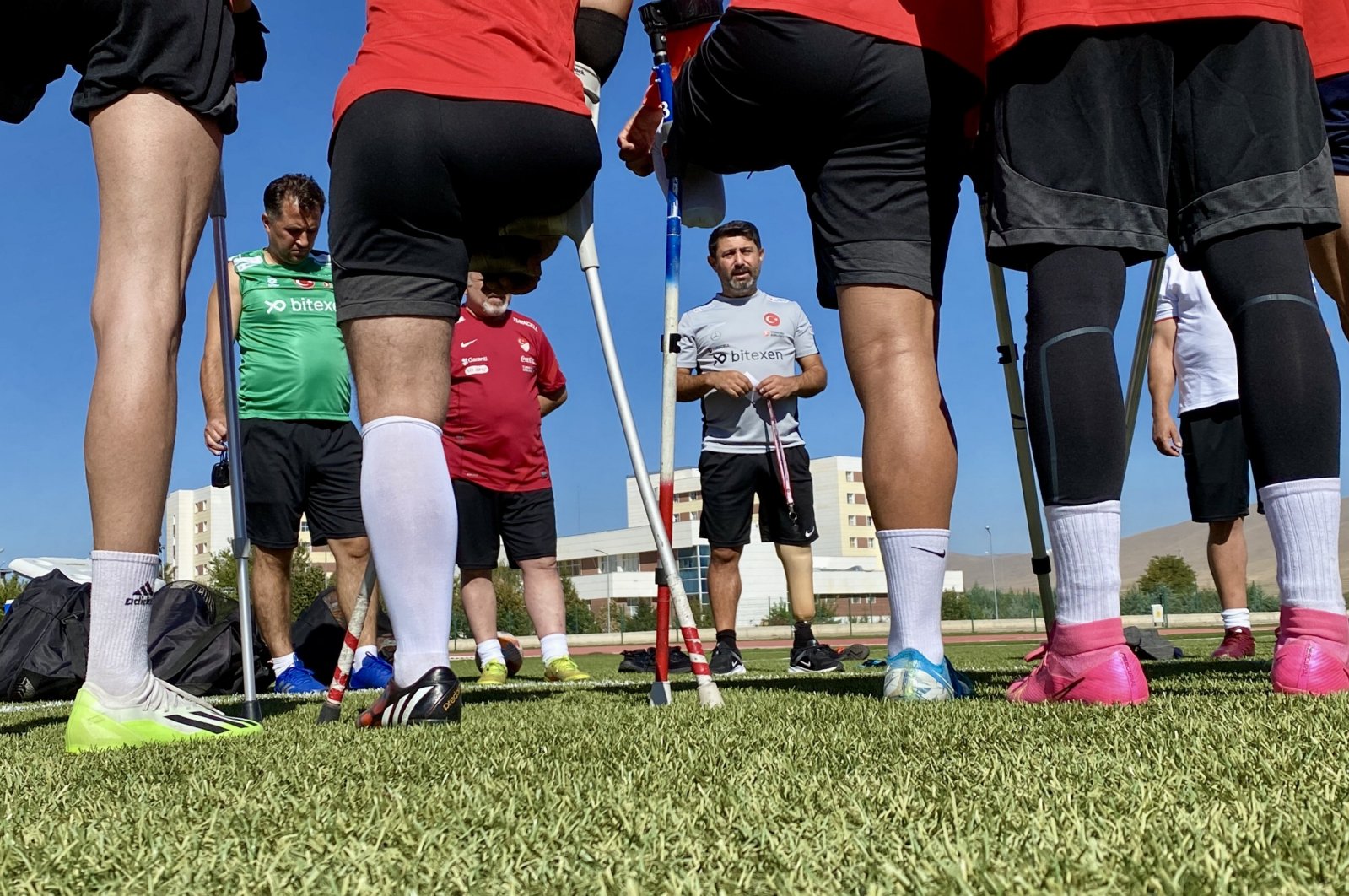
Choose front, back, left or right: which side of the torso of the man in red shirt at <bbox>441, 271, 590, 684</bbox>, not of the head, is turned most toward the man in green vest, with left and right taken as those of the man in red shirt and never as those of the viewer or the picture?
right

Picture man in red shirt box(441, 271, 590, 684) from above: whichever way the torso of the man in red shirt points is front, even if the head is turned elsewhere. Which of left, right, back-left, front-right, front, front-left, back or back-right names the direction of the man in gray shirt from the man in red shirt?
left

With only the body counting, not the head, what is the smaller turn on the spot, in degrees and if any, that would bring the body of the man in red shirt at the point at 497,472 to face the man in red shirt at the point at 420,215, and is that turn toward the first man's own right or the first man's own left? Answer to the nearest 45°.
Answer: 0° — they already face them

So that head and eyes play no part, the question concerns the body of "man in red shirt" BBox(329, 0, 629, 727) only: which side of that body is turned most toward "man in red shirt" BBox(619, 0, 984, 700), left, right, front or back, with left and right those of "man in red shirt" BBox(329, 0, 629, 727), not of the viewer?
right

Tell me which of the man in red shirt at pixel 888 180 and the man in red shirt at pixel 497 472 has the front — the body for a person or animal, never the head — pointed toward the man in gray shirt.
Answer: the man in red shirt at pixel 888 180

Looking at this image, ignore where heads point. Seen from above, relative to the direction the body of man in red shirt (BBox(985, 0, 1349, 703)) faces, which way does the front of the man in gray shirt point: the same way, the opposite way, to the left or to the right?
the opposite way

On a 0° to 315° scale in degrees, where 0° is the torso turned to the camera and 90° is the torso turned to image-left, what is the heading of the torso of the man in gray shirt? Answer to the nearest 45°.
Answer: approximately 0°

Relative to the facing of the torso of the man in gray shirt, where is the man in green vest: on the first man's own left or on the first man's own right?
on the first man's own right

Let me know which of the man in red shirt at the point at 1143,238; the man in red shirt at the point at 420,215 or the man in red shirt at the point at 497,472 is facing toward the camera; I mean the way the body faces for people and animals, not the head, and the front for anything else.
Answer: the man in red shirt at the point at 497,472

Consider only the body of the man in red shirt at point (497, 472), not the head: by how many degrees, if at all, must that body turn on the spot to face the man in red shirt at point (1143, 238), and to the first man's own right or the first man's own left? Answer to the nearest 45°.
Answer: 0° — they already face them

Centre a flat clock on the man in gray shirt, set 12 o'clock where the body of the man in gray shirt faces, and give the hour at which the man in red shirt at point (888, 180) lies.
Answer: The man in red shirt is roughly at 12 o'clock from the man in gray shirt.

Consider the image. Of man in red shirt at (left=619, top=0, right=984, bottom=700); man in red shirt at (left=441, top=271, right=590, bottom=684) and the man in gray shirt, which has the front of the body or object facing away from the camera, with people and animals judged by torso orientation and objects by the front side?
man in red shirt at (left=619, top=0, right=984, bottom=700)

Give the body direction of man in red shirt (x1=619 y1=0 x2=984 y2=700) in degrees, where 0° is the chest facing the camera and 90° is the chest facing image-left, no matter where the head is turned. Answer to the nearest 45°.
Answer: approximately 180°

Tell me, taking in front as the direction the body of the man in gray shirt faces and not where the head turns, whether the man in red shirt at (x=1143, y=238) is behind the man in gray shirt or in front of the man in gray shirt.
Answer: in front
